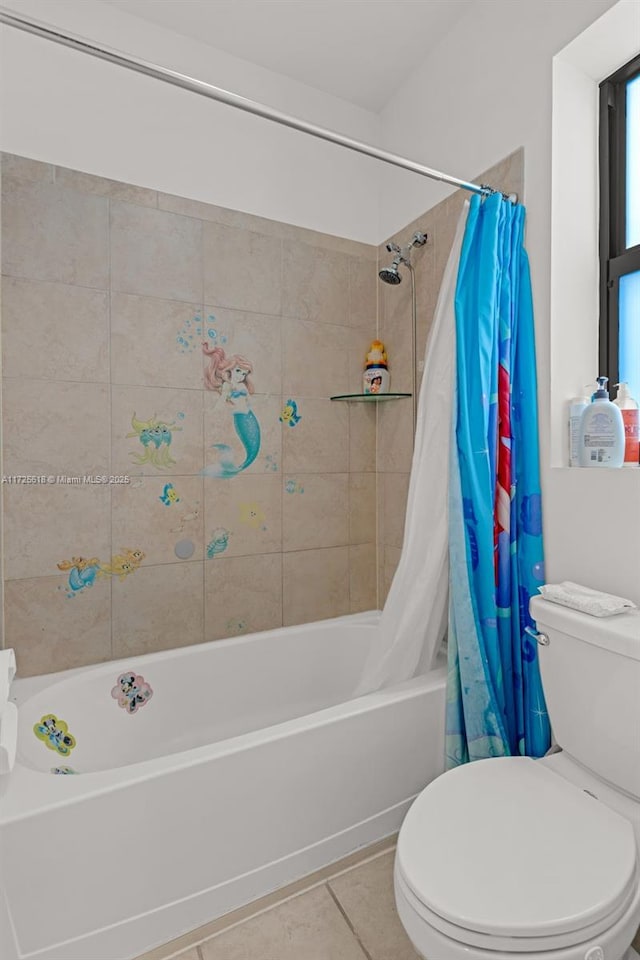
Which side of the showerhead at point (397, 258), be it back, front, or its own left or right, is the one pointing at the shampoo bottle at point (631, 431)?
left

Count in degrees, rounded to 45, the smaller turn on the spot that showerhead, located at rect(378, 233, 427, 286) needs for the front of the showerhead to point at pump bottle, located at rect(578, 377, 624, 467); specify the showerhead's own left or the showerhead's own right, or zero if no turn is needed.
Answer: approximately 90° to the showerhead's own left

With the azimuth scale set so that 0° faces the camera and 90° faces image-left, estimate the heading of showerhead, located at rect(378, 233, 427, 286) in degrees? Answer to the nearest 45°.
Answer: approximately 45°

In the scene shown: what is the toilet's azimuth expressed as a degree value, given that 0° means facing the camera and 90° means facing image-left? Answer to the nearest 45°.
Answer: approximately 45°

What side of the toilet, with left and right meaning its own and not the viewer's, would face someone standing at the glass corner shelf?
right

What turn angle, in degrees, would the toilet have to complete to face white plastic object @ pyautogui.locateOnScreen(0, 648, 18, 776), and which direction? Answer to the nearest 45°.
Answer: approximately 45° to its right

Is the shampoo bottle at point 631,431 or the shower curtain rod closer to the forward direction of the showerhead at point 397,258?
the shower curtain rod
